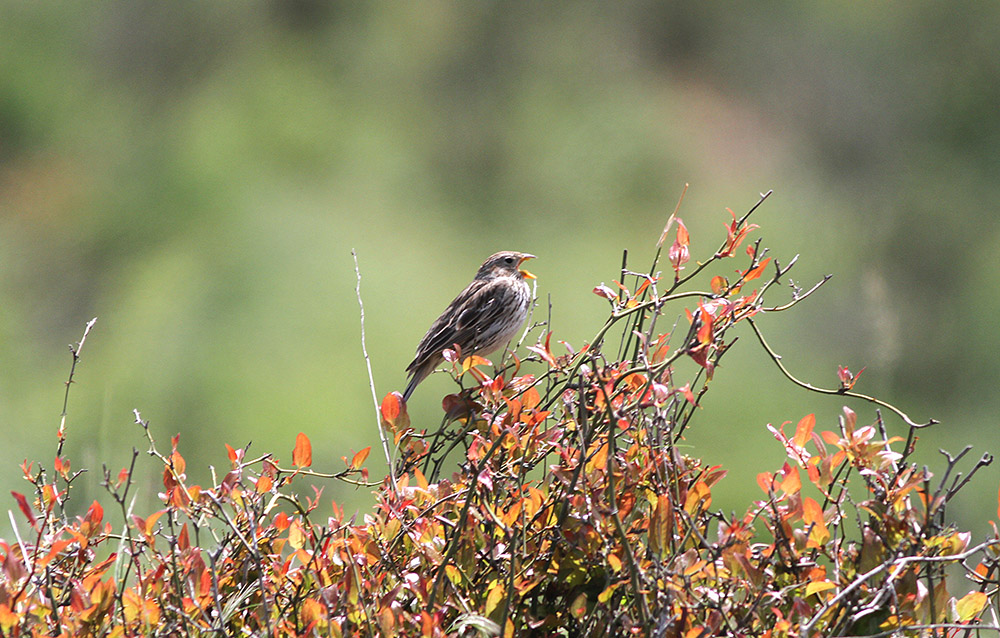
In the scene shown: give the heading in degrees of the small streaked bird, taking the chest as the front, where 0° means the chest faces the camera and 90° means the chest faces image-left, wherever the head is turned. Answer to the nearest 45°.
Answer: approximately 270°
